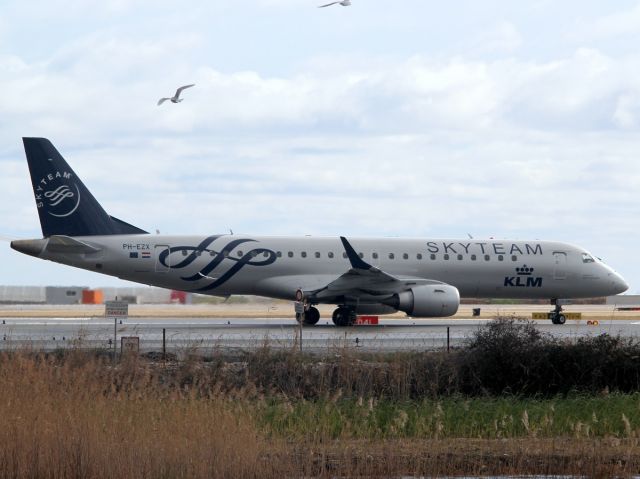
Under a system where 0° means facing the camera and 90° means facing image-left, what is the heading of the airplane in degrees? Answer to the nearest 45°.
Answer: approximately 270°
